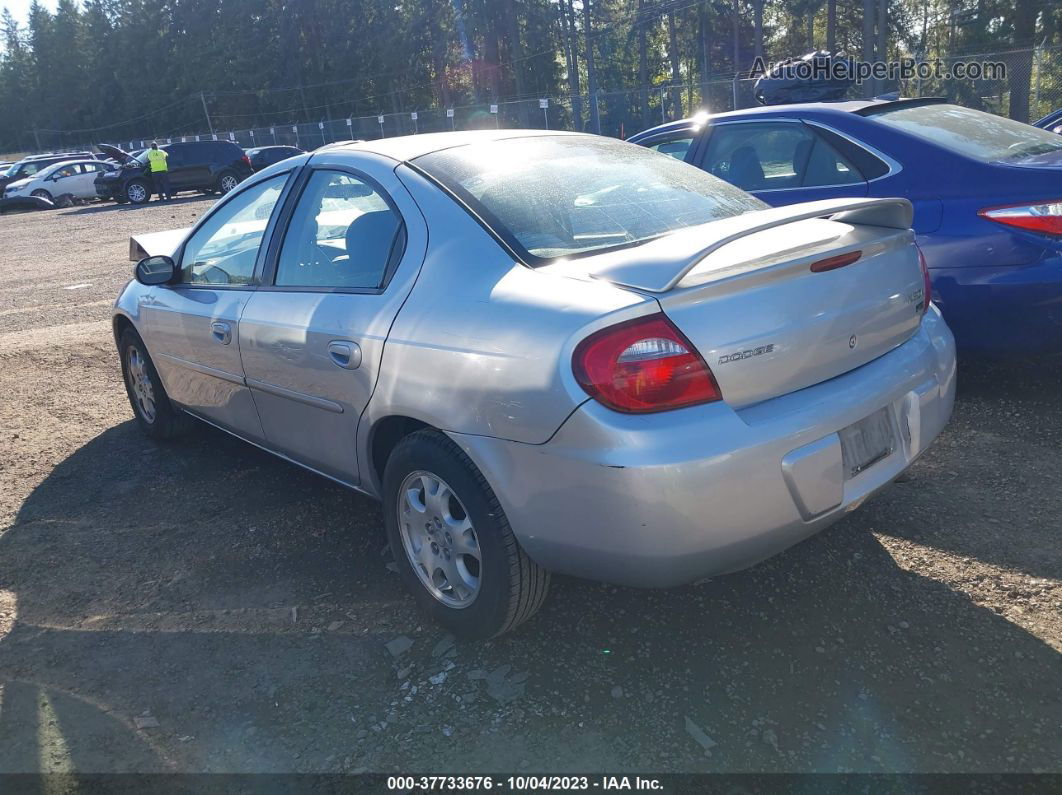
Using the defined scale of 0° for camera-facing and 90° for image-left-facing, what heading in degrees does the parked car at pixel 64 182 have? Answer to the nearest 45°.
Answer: approximately 45°

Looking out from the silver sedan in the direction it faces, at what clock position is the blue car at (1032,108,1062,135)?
The blue car is roughly at 3 o'clock from the silver sedan.

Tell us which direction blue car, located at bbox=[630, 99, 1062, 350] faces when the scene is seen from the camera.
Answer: facing away from the viewer and to the left of the viewer

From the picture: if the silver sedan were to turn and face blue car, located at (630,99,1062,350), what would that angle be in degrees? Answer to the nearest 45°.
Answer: approximately 90° to its right

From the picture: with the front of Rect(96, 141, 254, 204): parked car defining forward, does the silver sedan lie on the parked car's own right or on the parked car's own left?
on the parked car's own left

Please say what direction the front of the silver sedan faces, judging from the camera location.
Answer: facing away from the viewer and to the left of the viewer

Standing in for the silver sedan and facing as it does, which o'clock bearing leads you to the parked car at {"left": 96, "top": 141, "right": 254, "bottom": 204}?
The parked car is roughly at 1 o'clock from the silver sedan.

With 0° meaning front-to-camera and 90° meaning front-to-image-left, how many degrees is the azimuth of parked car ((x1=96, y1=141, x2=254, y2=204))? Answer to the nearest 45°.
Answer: approximately 45°
